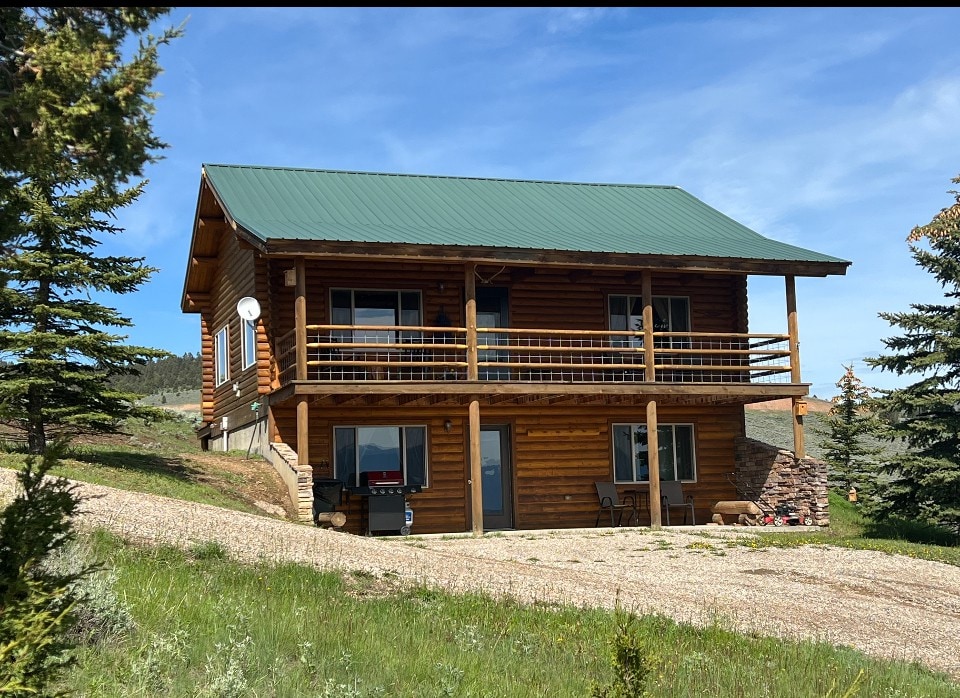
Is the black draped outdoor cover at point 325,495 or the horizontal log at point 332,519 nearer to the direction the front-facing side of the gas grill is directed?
the horizontal log

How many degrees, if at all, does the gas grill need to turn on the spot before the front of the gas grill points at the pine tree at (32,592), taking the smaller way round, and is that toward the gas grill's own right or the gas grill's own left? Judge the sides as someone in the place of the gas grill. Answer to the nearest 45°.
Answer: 0° — it already faces it

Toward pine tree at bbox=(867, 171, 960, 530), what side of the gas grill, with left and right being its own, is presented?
left

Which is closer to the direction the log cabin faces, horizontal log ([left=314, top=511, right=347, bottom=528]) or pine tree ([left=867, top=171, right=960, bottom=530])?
the horizontal log

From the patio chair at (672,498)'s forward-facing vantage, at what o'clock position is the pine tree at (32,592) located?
The pine tree is roughly at 2 o'clock from the patio chair.

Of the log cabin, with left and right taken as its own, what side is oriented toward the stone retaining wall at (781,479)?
left

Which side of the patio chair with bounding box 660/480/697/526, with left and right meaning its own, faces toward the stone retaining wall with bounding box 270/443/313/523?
right

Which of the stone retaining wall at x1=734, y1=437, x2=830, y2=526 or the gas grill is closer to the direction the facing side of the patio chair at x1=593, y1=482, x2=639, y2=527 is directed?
the stone retaining wall

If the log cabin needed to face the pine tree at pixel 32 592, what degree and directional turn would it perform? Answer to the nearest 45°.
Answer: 0° — it already faces it

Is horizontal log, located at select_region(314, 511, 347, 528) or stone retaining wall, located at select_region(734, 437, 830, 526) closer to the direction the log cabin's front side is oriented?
the horizontal log

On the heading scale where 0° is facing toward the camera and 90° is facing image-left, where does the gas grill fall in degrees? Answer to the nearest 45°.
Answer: approximately 0°

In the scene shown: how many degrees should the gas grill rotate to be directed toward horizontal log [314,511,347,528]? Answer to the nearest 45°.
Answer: approximately 45° to its right
